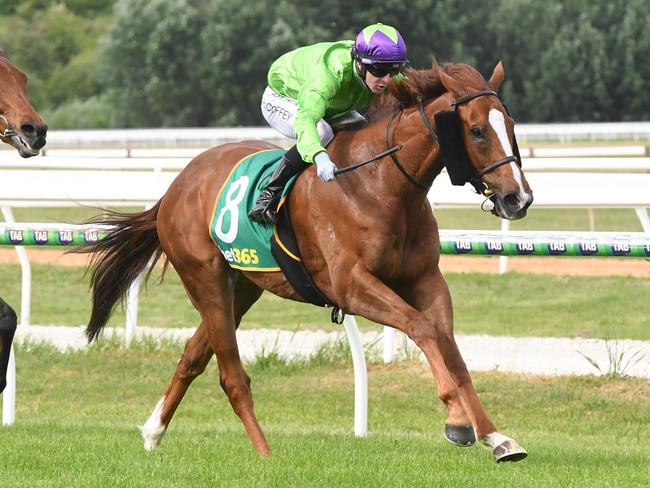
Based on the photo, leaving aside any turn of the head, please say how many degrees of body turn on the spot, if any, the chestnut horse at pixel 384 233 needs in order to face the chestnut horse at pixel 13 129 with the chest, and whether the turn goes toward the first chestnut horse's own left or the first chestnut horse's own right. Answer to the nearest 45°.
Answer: approximately 135° to the first chestnut horse's own right

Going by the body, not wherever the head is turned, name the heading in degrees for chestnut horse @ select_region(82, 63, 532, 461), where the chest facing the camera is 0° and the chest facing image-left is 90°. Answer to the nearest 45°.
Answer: approximately 315°

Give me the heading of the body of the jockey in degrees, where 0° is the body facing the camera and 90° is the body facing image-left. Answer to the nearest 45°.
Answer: approximately 315°

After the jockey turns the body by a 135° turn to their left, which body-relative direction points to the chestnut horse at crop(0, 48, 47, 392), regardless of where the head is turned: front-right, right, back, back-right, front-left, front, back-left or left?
left
